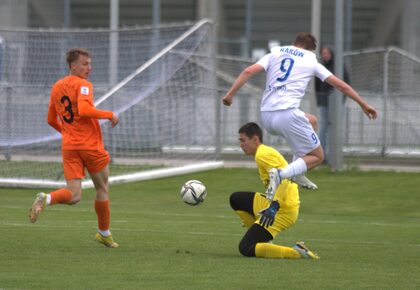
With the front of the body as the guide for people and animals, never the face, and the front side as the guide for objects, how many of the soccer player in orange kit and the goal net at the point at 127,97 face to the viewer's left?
0

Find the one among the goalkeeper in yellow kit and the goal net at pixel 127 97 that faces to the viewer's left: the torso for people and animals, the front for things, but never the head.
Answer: the goalkeeper in yellow kit

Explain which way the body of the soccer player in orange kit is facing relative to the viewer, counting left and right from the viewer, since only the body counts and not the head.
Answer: facing away from the viewer and to the right of the viewer

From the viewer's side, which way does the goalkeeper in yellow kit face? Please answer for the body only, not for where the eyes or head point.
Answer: to the viewer's left

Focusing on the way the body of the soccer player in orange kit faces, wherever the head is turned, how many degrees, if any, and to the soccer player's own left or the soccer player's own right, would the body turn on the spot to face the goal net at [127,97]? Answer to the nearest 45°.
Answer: approximately 45° to the soccer player's own left

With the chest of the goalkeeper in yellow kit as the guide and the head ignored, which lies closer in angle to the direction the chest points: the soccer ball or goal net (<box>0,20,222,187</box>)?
the soccer ball

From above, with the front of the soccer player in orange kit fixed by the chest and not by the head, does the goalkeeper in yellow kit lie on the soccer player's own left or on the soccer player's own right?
on the soccer player's own right

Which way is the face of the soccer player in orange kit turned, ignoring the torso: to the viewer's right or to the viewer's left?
to the viewer's right
